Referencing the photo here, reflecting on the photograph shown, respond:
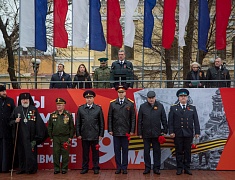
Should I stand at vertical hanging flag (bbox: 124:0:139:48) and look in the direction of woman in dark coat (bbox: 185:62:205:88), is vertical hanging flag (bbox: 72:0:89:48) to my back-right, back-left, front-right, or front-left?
back-right

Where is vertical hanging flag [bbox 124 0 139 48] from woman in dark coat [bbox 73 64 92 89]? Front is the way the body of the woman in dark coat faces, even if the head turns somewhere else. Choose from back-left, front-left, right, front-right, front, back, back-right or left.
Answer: back-left

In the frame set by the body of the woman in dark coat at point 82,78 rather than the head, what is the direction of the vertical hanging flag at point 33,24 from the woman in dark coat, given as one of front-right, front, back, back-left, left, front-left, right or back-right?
back-right

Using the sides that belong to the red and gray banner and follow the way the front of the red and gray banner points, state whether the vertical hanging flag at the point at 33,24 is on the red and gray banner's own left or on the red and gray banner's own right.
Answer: on the red and gray banner's own right

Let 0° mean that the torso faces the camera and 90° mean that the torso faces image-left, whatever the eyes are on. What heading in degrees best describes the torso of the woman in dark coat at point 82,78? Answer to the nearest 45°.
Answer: approximately 0°
